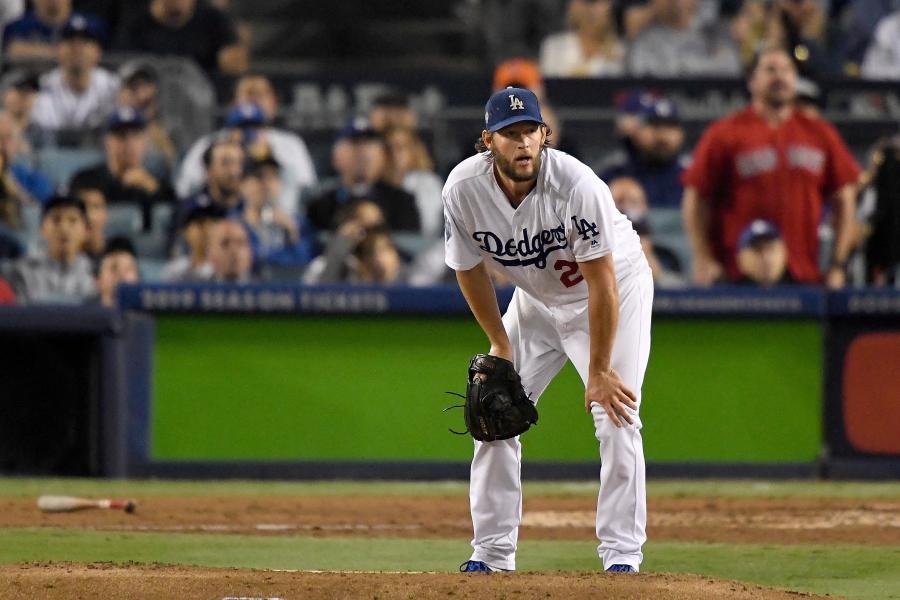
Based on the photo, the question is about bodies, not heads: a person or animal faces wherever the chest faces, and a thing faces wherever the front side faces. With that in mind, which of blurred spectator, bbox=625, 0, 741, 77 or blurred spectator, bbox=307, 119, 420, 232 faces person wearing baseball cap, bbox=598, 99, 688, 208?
blurred spectator, bbox=625, 0, 741, 77

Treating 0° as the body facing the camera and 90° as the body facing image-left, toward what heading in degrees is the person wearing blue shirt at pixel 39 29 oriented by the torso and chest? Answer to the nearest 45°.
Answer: approximately 0°

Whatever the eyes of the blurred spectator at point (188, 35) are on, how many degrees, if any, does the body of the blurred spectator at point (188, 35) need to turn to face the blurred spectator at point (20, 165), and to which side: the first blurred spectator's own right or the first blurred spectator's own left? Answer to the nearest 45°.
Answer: approximately 45° to the first blurred spectator's own right

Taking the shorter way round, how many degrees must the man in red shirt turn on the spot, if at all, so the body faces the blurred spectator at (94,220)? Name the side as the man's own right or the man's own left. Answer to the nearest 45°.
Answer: approximately 90° to the man's own right

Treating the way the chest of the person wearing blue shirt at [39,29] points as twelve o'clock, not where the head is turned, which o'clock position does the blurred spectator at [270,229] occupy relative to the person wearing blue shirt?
The blurred spectator is roughly at 11 o'clock from the person wearing blue shirt.

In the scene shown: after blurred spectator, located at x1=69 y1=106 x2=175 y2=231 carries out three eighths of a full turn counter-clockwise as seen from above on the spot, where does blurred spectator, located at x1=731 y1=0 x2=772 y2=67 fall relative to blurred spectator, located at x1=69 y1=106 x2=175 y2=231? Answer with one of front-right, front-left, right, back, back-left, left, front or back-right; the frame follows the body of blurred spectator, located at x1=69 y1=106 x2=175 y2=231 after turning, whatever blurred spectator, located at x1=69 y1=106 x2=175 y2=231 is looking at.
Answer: front-right

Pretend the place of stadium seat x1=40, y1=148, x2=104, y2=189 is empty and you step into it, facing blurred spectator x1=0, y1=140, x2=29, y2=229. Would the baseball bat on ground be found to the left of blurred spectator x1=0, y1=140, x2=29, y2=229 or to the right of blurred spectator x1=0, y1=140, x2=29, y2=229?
left

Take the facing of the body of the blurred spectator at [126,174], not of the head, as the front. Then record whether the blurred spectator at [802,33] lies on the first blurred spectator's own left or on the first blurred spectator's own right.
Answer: on the first blurred spectator's own left

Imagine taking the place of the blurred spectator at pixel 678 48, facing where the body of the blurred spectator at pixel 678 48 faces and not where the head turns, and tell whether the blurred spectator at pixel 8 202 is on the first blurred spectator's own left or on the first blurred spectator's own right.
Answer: on the first blurred spectator's own right

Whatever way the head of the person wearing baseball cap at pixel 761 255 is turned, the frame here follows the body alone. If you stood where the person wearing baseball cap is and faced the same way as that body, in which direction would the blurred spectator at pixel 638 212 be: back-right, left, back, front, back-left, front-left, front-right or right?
back-right

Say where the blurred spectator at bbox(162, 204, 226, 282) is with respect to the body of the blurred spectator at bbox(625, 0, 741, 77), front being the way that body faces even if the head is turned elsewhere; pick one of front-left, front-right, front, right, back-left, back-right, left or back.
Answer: front-right
